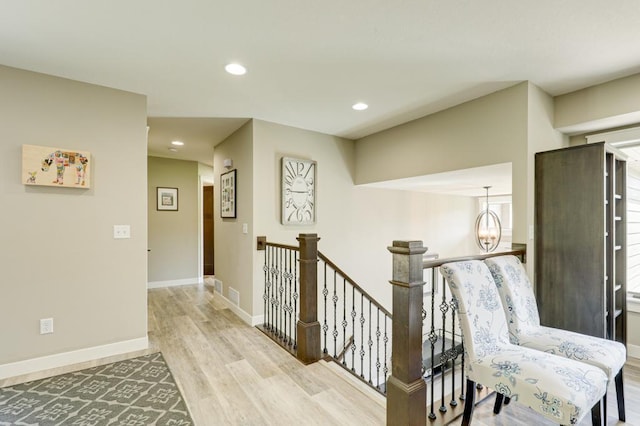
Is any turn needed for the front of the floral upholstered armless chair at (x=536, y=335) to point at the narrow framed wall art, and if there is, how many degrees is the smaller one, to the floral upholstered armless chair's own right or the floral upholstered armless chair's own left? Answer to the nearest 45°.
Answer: approximately 135° to the floral upholstered armless chair's own right

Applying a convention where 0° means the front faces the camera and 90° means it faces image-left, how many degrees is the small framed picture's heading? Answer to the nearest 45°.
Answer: approximately 0°

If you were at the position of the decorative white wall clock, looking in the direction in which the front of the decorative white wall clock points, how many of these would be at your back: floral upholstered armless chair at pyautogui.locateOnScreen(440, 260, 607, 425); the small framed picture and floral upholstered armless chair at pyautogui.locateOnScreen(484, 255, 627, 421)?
1

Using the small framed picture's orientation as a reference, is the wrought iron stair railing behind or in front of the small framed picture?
in front

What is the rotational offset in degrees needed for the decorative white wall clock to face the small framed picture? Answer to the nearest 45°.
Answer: approximately 180°

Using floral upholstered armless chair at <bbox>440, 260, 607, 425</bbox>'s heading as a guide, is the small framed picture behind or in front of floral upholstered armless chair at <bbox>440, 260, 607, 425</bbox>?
behind

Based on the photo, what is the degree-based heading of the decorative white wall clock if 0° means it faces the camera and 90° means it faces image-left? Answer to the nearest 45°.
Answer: approximately 315°

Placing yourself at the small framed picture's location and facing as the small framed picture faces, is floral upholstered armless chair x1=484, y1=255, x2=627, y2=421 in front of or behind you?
in front

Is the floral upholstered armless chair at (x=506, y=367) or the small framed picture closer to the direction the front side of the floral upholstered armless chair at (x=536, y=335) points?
the floral upholstered armless chair at (x=506, y=367)
